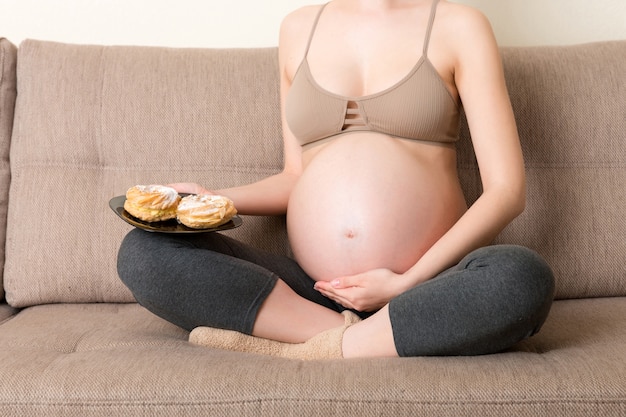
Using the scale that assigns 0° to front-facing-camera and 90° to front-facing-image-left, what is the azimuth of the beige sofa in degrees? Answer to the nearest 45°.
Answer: approximately 0°
